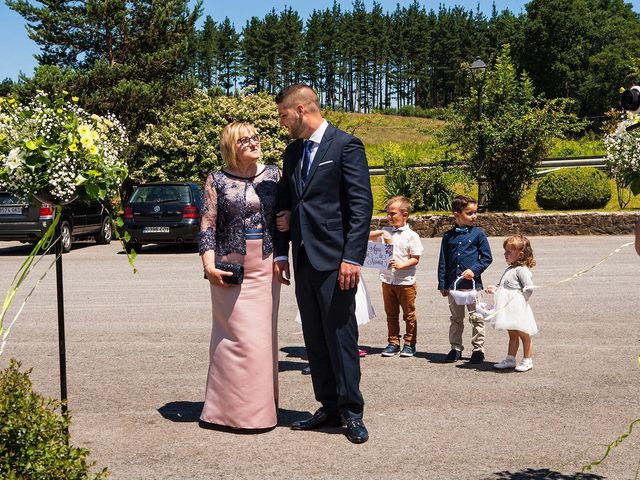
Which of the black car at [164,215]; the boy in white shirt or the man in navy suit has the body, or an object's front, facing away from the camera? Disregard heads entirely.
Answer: the black car

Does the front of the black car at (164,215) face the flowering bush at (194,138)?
yes

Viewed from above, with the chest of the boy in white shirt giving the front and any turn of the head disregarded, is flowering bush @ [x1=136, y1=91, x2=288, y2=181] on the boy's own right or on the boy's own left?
on the boy's own right

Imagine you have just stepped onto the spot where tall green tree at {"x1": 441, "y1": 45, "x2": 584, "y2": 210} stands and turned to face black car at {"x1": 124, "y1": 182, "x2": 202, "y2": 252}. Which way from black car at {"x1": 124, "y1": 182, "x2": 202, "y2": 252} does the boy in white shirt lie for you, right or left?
left

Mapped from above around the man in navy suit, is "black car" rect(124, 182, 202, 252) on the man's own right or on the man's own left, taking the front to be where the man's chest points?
on the man's own right

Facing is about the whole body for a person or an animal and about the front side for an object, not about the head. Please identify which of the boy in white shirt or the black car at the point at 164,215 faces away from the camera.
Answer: the black car

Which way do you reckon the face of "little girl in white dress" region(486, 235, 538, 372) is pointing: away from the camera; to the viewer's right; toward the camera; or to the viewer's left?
to the viewer's left

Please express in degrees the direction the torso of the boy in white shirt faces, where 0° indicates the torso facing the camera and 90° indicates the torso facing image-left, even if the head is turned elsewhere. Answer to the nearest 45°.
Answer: approximately 45°

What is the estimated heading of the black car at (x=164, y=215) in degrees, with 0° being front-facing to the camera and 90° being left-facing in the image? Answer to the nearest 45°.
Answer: approximately 180°

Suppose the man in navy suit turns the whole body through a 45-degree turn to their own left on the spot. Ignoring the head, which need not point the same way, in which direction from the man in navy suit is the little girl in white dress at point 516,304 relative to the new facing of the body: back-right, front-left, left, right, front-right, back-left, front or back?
back-left

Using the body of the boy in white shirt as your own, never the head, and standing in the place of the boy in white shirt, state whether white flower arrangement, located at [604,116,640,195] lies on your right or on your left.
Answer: on your left

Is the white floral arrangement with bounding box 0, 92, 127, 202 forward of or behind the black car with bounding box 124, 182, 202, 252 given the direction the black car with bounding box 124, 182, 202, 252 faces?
behind

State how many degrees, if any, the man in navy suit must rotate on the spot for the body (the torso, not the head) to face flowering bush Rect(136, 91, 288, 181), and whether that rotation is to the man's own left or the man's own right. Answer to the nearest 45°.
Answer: approximately 135° to the man's own right

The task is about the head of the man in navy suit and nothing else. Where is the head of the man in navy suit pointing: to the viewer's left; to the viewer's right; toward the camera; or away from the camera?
to the viewer's left
